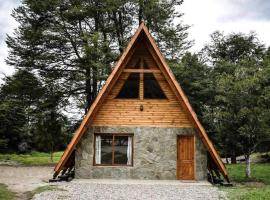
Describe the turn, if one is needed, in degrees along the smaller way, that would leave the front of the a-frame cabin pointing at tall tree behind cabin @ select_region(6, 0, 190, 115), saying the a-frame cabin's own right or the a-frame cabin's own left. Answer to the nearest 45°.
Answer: approximately 135° to the a-frame cabin's own right

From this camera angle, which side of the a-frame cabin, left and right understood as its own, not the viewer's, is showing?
front

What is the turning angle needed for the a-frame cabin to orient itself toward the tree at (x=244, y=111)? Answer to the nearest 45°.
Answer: approximately 90° to its left
